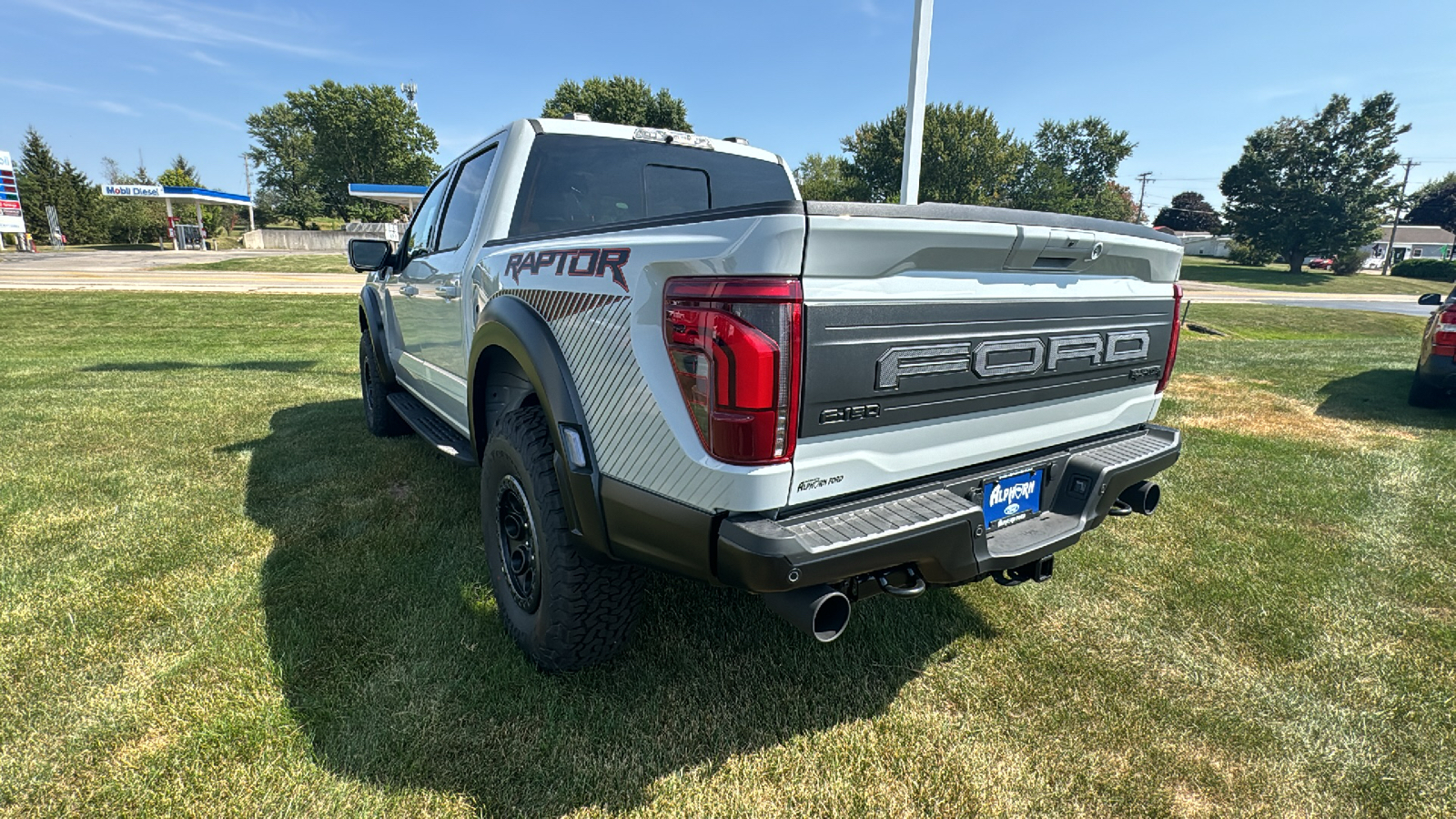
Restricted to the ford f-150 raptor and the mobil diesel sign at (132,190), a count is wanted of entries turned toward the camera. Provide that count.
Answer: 1

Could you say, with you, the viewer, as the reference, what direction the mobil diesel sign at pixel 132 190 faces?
facing the viewer

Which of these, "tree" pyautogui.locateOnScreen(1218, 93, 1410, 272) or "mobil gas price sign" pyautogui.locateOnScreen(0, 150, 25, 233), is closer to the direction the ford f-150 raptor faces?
the mobil gas price sign

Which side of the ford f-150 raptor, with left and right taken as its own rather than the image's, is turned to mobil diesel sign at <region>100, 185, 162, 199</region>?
front

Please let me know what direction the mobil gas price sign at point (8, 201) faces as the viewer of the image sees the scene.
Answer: facing the viewer and to the right of the viewer

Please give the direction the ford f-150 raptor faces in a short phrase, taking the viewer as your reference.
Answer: facing away from the viewer and to the left of the viewer

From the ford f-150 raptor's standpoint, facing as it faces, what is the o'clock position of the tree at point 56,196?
The tree is roughly at 12 o'clock from the ford f-150 raptor.

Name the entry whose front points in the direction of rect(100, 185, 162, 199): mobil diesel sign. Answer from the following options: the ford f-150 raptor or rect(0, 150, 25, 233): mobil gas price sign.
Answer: the ford f-150 raptor

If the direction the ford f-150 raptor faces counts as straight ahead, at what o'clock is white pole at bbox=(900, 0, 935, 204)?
The white pole is roughly at 2 o'clock from the ford f-150 raptor.

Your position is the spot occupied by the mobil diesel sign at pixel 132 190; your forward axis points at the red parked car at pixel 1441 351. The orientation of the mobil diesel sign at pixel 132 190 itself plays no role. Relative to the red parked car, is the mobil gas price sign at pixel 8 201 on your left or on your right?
right

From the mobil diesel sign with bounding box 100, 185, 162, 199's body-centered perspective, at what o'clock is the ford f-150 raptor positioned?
The ford f-150 raptor is roughly at 12 o'clock from the mobil diesel sign.

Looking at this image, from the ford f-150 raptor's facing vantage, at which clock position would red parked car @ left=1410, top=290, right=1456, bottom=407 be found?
The red parked car is roughly at 3 o'clock from the ford f-150 raptor.

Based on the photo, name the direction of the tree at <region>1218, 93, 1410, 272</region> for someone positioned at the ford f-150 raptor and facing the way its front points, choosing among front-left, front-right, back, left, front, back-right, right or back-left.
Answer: right

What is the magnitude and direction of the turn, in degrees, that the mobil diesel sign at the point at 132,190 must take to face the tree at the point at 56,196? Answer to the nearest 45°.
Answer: approximately 135° to its right

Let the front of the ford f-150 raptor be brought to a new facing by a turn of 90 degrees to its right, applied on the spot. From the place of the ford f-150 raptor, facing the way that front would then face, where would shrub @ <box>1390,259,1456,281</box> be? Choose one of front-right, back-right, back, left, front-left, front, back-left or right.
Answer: front
